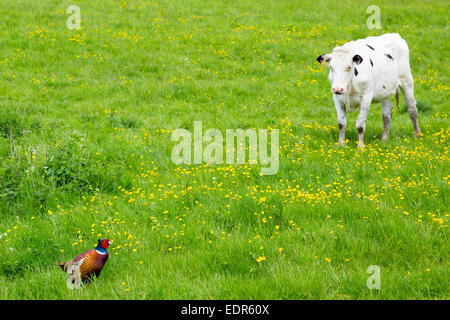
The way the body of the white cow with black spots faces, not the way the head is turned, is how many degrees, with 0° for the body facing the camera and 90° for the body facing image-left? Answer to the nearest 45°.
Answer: approximately 45°

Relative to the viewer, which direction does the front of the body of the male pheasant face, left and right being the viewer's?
facing to the right of the viewer

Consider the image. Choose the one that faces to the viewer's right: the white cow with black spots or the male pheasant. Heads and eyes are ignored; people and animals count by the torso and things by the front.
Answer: the male pheasant

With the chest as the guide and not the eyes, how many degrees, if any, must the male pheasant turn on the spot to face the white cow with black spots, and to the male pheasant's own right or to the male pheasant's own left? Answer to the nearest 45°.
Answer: approximately 45° to the male pheasant's own left

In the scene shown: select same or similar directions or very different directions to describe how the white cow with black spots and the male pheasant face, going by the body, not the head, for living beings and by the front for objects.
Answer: very different directions

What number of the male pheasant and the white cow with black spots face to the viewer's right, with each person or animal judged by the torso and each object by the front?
1
